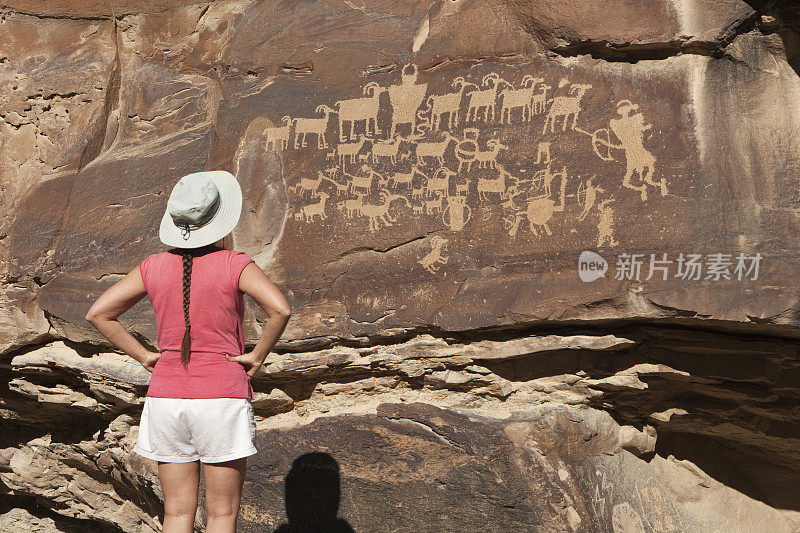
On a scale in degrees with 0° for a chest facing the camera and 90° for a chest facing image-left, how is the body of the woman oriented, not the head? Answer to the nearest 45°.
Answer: approximately 180°

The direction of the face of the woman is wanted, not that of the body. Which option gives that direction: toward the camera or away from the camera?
away from the camera
